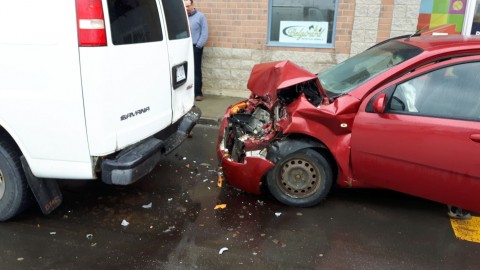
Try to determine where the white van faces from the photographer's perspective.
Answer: facing away from the viewer and to the left of the viewer

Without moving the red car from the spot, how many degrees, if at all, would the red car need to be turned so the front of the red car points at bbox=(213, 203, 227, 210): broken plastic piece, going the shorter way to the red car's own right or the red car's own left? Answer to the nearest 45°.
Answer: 0° — it already faces it

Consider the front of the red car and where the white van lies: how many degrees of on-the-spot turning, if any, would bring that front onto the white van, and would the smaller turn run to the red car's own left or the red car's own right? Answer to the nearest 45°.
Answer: approximately 45° to the red car's own left

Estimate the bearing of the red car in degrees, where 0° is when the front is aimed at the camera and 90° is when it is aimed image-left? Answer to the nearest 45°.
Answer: approximately 90°

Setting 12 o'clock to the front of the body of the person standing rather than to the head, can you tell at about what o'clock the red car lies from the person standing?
The red car is roughly at 10 o'clock from the person standing.

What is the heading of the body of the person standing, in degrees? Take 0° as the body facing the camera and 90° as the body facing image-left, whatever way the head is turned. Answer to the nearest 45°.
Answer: approximately 45°

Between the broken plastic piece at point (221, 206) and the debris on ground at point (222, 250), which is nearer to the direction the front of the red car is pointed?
the broken plastic piece
